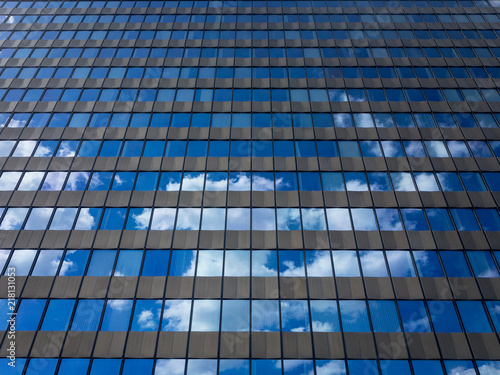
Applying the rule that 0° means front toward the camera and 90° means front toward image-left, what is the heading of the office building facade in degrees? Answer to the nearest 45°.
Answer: approximately 0°
